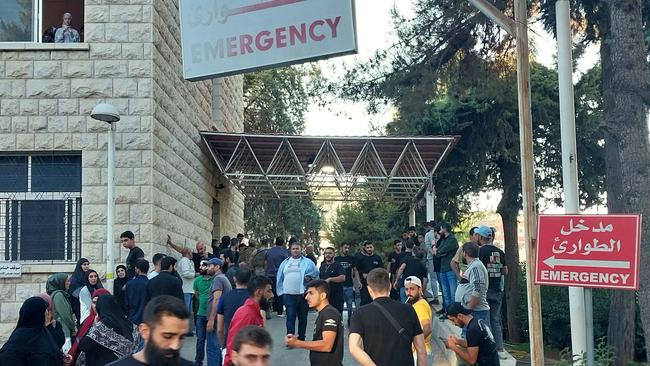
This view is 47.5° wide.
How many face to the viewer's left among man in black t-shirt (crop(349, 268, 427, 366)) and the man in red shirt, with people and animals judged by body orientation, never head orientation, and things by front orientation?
0

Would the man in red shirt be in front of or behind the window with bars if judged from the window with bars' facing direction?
in front

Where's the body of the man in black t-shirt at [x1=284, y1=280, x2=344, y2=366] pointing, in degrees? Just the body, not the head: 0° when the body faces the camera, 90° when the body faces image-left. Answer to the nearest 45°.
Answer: approximately 90°

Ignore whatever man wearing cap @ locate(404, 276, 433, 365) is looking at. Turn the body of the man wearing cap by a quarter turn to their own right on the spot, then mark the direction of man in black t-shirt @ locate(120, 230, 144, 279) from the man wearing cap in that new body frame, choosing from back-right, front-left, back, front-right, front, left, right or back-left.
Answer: front

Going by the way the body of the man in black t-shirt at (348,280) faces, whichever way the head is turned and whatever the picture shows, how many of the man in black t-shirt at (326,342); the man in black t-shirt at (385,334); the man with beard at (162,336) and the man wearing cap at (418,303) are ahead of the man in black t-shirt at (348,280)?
4

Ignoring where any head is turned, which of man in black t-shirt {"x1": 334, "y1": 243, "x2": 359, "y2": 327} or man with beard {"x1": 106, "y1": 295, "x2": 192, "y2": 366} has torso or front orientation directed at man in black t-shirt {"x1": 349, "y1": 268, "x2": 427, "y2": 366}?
man in black t-shirt {"x1": 334, "y1": 243, "x2": 359, "y2": 327}

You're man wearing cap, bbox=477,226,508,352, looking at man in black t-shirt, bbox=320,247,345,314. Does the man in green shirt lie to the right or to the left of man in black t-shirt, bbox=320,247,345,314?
left

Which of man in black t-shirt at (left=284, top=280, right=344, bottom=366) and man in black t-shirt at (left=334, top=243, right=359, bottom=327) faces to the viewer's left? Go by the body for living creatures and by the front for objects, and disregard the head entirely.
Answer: man in black t-shirt at (left=284, top=280, right=344, bottom=366)

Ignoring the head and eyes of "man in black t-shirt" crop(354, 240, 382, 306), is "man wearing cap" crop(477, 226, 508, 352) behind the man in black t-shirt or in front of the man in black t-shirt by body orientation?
in front

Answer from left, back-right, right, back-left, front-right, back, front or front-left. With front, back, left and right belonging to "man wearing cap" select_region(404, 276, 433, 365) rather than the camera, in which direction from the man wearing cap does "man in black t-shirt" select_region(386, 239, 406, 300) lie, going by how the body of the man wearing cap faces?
back-right

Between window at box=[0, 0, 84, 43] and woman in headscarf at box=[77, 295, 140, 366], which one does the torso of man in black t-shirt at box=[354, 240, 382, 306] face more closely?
the woman in headscarf

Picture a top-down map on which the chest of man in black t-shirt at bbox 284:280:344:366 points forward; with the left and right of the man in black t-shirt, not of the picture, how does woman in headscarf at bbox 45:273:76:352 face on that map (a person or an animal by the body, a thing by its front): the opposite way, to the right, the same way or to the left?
the opposite way
